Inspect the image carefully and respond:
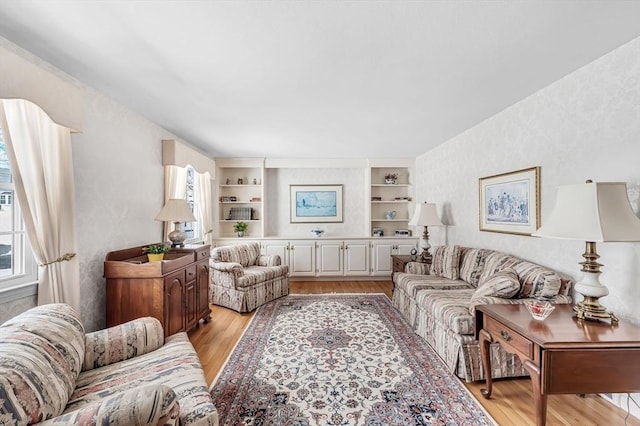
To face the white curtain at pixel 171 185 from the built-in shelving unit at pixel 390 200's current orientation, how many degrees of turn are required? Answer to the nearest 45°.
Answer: approximately 45° to its right

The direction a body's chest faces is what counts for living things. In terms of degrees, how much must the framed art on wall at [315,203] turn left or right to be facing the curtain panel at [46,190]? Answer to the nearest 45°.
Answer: approximately 45° to its right

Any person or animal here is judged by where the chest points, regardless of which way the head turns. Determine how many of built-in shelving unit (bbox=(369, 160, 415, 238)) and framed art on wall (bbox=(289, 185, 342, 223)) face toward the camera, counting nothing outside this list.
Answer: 2

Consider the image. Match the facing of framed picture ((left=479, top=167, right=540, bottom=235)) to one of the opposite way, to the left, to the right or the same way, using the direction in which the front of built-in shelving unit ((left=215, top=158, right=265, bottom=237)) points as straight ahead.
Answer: to the right

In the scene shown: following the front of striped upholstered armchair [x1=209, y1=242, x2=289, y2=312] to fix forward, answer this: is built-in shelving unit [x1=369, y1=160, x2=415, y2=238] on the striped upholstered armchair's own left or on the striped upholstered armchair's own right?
on the striped upholstered armchair's own left

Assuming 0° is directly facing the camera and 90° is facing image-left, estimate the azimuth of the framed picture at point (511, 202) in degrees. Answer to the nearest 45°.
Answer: approximately 45°

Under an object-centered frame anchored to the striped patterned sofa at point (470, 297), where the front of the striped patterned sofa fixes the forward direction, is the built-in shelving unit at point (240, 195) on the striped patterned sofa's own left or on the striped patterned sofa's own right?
on the striped patterned sofa's own right

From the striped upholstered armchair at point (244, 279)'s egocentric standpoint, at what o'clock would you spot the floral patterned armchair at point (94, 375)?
The floral patterned armchair is roughly at 2 o'clock from the striped upholstered armchair.

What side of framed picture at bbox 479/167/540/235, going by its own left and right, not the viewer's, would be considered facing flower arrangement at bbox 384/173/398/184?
right

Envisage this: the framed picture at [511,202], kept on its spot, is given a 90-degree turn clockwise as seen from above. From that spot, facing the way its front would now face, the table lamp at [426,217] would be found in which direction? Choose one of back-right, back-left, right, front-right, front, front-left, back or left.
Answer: front

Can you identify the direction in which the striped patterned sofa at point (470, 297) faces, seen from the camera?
facing the viewer and to the left of the viewer

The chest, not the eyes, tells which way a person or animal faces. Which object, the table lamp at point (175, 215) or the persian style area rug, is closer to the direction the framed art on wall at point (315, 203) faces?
the persian style area rug

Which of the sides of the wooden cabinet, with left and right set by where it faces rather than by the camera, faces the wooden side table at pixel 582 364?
front

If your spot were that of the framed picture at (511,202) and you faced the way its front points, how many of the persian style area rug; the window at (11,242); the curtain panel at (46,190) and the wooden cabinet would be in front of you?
4

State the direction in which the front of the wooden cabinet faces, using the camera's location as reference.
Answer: facing the viewer and to the right of the viewer
